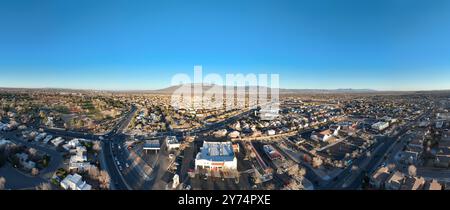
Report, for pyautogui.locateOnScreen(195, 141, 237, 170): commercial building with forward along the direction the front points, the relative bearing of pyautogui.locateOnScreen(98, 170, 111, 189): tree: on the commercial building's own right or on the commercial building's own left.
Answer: on the commercial building's own right

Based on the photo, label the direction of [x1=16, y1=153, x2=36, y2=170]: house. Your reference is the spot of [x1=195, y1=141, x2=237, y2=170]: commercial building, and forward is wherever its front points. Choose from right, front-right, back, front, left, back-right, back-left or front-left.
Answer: right

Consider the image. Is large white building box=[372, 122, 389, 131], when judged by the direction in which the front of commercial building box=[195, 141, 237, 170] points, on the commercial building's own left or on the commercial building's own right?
on the commercial building's own left

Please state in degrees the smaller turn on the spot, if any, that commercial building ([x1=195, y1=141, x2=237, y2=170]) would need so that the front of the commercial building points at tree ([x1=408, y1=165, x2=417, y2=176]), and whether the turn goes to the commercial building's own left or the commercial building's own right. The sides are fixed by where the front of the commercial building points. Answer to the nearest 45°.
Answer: approximately 90° to the commercial building's own left

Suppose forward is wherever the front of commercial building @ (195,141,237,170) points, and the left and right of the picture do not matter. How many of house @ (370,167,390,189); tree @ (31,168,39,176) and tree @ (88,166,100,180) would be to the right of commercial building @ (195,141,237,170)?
2

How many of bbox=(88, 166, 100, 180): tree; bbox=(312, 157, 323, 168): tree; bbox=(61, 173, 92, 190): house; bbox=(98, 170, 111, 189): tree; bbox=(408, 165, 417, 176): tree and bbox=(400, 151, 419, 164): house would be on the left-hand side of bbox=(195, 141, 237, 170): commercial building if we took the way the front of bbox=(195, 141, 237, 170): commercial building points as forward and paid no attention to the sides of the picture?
3

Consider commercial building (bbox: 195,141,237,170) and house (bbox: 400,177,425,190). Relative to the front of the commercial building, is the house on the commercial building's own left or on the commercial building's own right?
on the commercial building's own left

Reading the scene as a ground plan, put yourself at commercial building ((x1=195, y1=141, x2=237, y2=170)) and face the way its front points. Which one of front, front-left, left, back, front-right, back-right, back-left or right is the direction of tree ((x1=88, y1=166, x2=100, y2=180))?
right

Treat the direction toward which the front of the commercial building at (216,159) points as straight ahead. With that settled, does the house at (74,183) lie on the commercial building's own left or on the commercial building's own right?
on the commercial building's own right

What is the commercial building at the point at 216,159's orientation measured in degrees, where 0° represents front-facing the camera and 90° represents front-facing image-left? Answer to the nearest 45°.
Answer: approximately 0°

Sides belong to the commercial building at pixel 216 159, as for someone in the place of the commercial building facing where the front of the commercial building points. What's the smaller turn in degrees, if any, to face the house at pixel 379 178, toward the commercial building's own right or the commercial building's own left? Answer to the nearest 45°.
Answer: approximately 90° to the commercial building's own left

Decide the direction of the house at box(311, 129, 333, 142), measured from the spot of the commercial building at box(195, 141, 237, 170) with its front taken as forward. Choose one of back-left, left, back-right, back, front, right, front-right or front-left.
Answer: back-left

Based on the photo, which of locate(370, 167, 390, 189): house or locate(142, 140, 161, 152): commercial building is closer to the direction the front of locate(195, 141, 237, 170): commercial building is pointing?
the house

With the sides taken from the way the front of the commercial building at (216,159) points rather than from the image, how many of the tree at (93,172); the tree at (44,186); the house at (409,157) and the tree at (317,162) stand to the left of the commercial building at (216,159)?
2

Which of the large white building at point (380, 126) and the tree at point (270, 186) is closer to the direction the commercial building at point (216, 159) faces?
the tree

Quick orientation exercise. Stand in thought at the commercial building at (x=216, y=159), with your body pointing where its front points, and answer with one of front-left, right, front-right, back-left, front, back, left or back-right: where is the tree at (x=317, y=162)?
left
